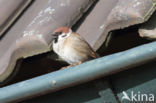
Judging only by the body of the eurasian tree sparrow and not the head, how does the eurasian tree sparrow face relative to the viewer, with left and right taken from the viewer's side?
facing the viewer and to the left of the viewer
